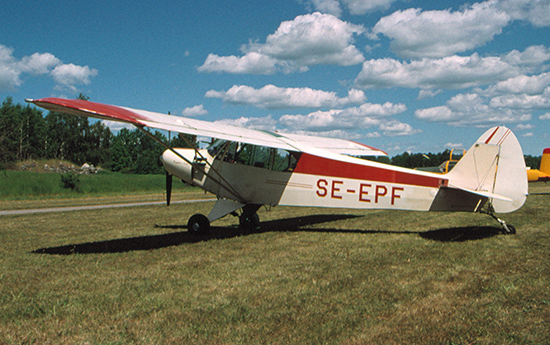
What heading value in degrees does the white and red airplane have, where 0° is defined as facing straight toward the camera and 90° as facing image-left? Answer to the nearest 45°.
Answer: approximately 135°

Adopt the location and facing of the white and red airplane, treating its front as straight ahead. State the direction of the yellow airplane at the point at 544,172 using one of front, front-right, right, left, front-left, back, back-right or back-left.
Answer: right

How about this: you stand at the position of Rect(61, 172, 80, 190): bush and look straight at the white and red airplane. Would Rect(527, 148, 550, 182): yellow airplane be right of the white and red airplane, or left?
left

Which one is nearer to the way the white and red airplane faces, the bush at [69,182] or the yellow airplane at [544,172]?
the bush

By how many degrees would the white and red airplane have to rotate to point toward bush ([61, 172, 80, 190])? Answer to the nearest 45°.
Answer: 0° — it already faces it
